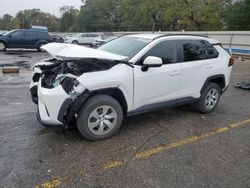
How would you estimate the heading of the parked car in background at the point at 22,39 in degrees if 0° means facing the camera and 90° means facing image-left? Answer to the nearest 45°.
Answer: approximately 90°

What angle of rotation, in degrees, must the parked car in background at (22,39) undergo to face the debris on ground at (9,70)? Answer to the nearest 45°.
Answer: approximately 90° to its left

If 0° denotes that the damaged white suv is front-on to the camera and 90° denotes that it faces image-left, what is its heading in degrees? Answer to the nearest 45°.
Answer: approximately 45°

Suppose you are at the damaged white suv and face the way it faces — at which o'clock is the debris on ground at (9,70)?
The debris on ground is roughly at 3 o'clock from the damaged white suv.

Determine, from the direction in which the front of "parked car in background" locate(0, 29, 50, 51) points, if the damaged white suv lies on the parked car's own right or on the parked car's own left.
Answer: on the parked car's own left

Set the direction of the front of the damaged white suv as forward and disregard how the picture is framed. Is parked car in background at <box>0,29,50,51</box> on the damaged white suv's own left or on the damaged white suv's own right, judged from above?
on the damaged white suv's own right
